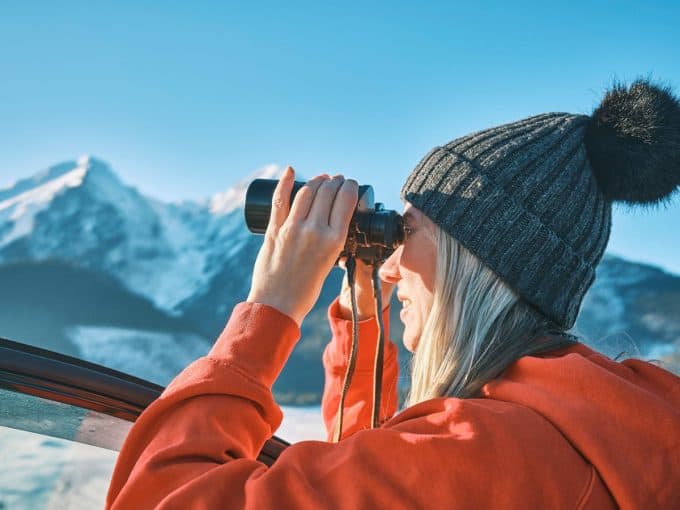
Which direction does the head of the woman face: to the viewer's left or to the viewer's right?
to the viewer's left

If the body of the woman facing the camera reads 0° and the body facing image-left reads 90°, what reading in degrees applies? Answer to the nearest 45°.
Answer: approximately 90°
